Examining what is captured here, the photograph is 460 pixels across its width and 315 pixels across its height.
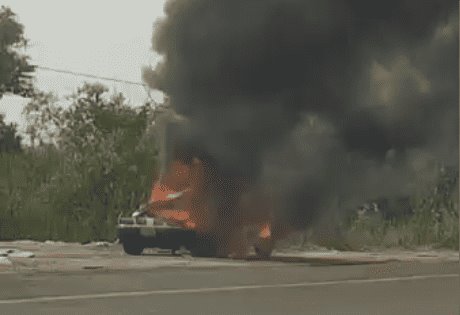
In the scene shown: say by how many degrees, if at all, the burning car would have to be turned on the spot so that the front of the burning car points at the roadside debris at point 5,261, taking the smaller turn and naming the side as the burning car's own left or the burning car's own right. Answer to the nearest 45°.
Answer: approximately 45° to the burning car's own right

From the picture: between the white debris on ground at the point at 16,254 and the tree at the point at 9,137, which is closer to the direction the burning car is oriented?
the white debris on ground

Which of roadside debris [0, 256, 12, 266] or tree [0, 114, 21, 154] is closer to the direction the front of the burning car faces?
the roadside debris

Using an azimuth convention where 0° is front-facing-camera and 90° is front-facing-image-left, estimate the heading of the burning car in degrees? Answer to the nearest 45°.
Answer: approximately 45°

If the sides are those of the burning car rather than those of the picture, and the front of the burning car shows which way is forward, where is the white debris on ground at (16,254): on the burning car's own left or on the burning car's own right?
on the burning car's own right

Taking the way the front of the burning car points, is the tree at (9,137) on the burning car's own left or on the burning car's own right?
on the burning car's own right

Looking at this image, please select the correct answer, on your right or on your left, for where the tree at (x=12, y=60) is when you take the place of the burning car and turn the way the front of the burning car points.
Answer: on your right
